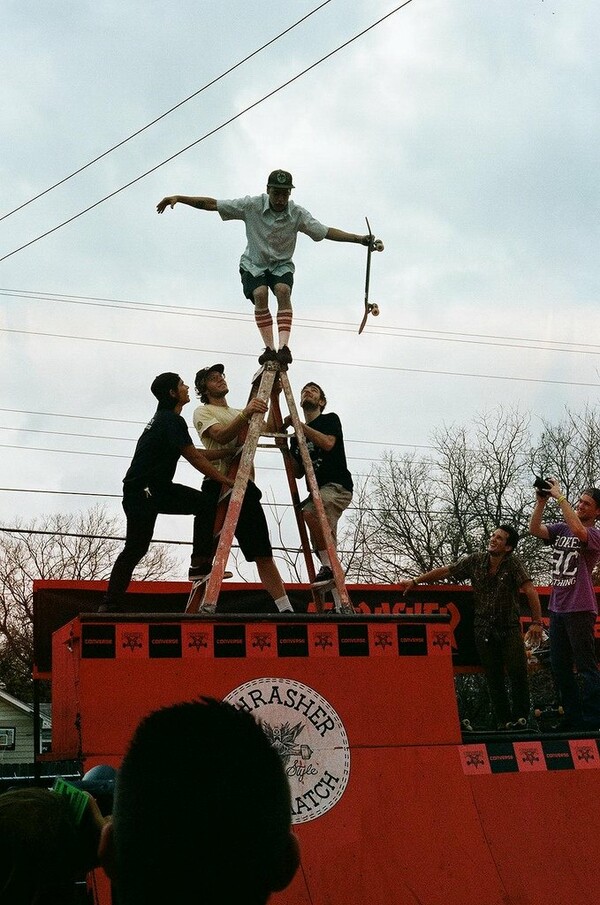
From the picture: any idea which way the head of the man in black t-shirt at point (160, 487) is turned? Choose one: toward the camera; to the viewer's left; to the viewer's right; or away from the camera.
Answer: to the viewer's right

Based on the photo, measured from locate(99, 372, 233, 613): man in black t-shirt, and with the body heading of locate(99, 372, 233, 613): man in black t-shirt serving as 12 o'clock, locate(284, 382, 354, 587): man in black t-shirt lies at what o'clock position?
locate(284, 382, 354, 587): man in black t-shirt is roughly at 11 o'clock from locate(99, 372, 233, 613): man in black t-shirt.

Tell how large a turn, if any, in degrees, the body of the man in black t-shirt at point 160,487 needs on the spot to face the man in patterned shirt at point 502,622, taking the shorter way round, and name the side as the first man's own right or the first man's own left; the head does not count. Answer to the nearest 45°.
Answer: approximately 45° to the first man's own left

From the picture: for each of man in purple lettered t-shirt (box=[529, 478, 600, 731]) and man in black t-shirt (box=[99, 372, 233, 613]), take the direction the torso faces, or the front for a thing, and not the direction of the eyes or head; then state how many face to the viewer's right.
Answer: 1

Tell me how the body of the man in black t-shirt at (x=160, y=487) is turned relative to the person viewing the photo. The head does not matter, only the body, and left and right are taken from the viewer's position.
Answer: facing to the right of the viewer

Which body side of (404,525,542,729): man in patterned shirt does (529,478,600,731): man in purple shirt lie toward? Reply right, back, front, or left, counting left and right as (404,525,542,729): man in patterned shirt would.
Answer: left
